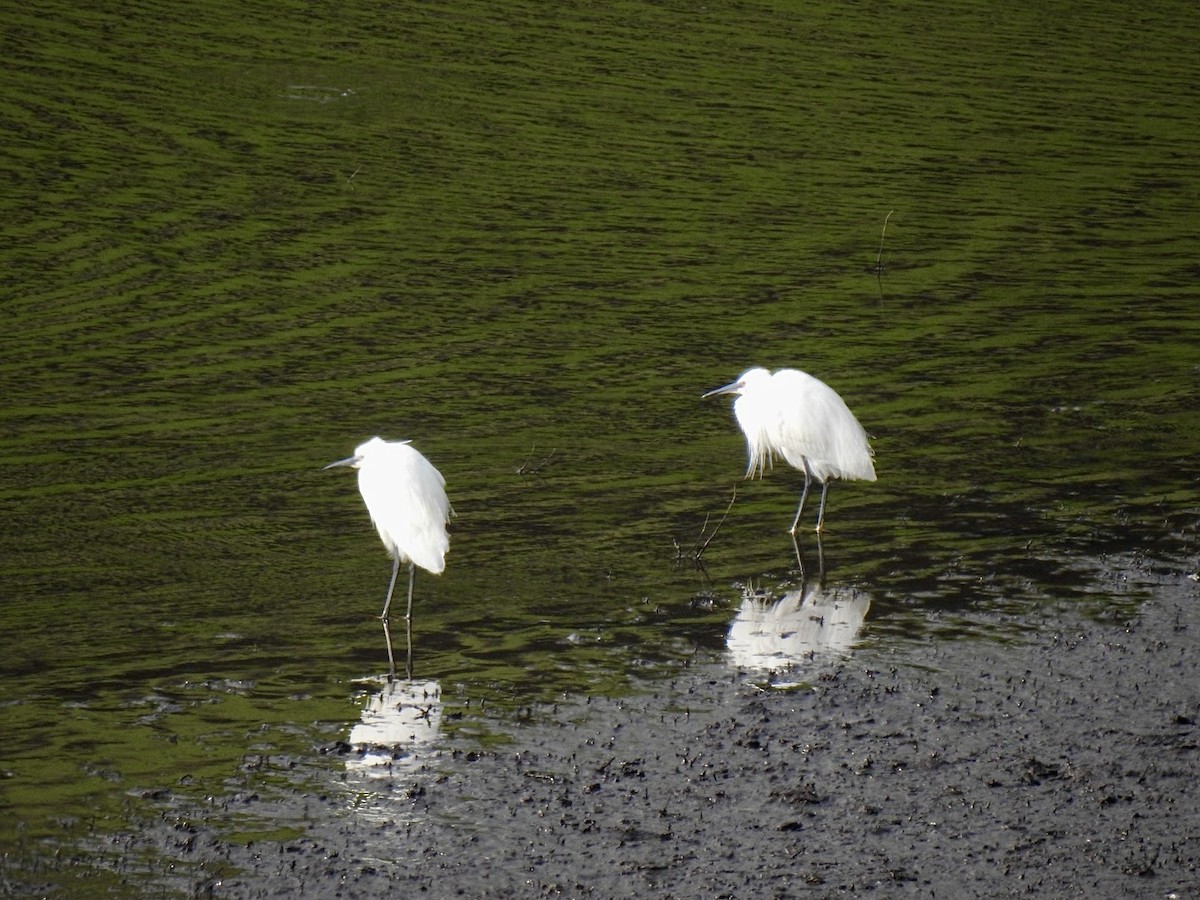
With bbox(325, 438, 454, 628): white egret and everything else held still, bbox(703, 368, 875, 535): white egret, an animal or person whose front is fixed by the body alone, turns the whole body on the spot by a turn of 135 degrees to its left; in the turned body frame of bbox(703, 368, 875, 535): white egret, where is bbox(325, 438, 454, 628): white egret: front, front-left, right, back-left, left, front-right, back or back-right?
right

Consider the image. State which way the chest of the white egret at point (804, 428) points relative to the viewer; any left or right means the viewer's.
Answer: facing to the left of the viewer

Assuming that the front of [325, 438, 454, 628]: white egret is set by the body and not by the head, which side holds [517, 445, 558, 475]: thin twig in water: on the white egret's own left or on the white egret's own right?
on the white egret's own right

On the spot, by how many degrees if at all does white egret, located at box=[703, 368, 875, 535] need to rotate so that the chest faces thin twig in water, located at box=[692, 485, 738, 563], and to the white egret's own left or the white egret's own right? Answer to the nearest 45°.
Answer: approximately 45° to the white egret's own left

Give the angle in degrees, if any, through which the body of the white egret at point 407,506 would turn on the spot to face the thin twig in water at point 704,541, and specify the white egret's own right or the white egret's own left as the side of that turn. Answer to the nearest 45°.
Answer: approximately 135° to the white egret's own right

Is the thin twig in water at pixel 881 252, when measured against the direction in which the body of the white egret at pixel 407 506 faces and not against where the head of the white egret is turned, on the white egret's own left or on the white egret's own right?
on the white egret's own right

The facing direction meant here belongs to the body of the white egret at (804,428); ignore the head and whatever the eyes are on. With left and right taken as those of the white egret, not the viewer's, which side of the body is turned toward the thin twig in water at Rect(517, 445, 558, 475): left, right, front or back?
front

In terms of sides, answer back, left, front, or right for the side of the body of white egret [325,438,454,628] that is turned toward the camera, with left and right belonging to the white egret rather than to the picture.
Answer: left

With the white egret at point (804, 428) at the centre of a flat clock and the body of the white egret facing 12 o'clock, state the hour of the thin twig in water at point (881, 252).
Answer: The thin twig in water is roughly at 3 o'clock from the white egret.
